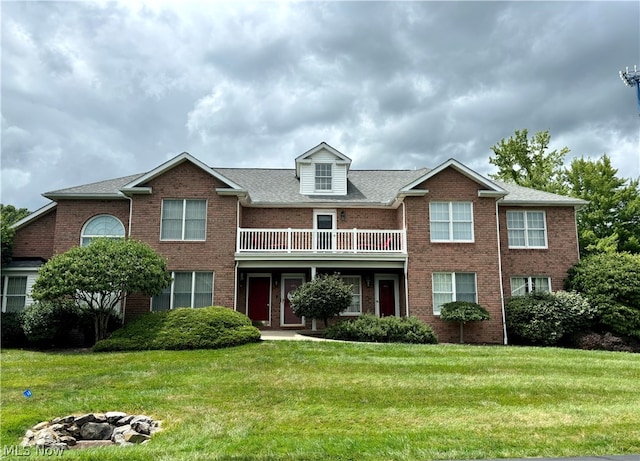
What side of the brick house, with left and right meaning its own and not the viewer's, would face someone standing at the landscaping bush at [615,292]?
left

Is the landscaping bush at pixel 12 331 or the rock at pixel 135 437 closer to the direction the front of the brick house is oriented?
the rock

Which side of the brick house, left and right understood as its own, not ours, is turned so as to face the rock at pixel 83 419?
front

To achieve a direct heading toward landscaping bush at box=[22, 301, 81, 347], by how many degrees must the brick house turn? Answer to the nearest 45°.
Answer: approximately 90° to its right

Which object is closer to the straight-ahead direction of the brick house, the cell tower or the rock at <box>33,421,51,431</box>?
the rock

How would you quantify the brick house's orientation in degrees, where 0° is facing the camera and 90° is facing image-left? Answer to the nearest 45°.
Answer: approximately 0°

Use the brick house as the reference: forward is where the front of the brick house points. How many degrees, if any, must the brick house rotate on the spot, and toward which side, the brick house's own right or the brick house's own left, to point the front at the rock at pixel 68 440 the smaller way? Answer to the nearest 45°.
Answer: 0° — it already faces it

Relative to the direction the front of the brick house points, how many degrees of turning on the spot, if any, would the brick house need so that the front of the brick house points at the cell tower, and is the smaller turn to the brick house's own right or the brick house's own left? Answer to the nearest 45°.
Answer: approximately 90° to the brick house's own left

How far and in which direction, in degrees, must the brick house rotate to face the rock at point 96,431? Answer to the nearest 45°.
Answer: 0° — it already faces it

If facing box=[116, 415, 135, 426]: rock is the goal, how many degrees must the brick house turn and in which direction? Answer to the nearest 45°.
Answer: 0° — it already faces it

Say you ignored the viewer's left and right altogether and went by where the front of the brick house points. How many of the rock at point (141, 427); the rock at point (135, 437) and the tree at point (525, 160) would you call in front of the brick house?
2

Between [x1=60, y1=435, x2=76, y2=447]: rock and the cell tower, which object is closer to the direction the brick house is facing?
the rock

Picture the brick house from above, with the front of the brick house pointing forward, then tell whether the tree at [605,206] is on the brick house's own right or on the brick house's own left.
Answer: on the brick house's own left
